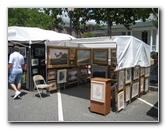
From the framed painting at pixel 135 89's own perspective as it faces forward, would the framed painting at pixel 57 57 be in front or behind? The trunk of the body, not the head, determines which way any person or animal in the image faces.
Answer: behind

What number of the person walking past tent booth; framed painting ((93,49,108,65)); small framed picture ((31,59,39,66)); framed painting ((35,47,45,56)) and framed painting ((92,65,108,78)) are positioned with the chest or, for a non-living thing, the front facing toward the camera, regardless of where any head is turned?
4

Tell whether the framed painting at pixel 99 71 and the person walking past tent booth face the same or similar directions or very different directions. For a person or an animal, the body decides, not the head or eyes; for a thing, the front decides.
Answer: very different directions

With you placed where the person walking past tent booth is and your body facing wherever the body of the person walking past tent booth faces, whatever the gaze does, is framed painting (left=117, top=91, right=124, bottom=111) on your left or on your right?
on your right

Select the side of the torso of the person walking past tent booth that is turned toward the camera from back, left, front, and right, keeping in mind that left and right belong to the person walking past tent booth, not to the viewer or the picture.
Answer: back

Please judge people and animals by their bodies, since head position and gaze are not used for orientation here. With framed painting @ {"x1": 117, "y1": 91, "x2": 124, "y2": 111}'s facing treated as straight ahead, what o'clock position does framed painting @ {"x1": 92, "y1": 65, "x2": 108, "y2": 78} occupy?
framed painting @ {"x1": 92, "y1": 65, "x2": 108, "y2": 78} is roughly at 7 o'clock from framed painting @ {"x1": 117, "y1": 91, "x2": 124, "y2": 111}.

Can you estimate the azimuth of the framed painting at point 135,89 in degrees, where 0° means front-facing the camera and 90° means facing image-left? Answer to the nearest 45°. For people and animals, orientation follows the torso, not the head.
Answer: approximately 315°
